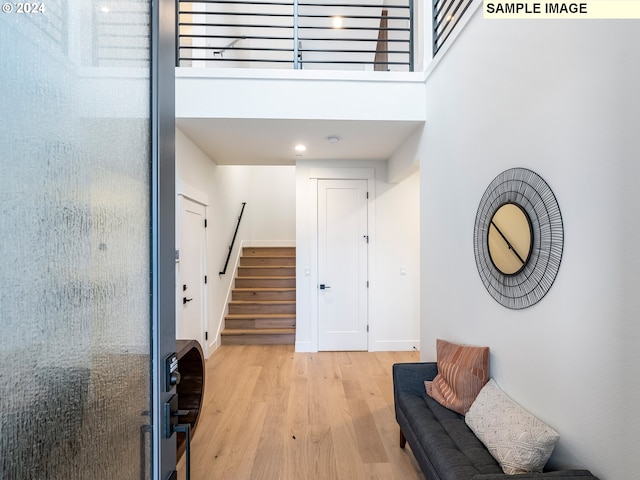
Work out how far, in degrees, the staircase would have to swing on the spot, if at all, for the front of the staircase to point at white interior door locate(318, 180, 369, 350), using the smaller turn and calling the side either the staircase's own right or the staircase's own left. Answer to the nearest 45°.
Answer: approximately 45° to the staircase's own left

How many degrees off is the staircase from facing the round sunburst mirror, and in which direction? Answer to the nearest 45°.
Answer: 0° — it already faces it

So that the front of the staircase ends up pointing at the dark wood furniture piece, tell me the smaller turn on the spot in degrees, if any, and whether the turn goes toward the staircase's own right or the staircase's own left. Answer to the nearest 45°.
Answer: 0° — it already faces it

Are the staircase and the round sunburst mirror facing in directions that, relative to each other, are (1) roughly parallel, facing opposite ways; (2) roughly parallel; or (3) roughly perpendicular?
roughly perpendicular

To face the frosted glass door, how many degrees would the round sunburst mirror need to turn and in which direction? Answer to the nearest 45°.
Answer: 0° — it already faces it

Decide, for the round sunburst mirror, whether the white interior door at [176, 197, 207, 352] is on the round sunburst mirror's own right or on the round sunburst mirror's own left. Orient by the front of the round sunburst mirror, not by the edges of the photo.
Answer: on the round sunburst mirror's own right

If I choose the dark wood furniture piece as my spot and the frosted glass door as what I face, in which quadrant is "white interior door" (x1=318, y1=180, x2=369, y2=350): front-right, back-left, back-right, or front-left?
back-left

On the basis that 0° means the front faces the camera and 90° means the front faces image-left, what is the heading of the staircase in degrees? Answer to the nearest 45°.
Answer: approximately 0°
